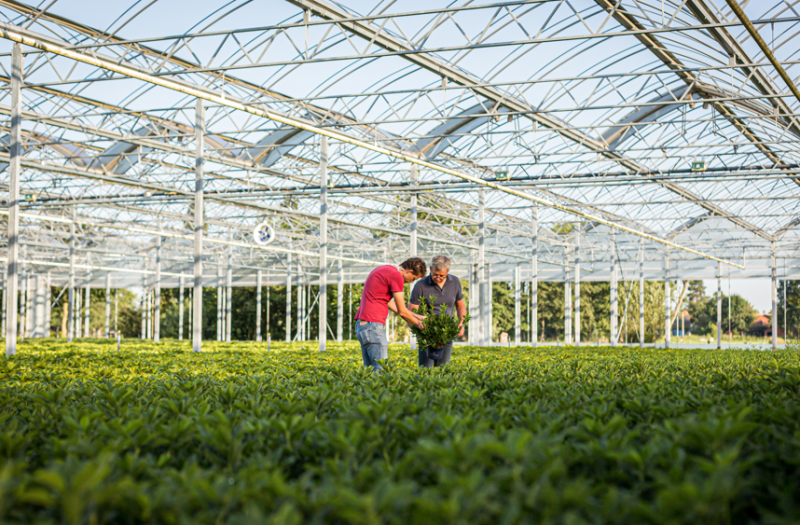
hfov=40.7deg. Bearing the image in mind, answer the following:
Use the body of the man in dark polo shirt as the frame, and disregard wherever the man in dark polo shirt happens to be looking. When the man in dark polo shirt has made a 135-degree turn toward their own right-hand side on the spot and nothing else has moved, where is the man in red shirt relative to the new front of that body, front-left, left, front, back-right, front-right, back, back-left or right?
left

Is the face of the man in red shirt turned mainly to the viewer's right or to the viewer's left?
to the viewer's right

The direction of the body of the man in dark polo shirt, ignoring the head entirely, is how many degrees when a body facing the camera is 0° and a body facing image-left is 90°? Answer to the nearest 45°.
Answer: approximately 0°
